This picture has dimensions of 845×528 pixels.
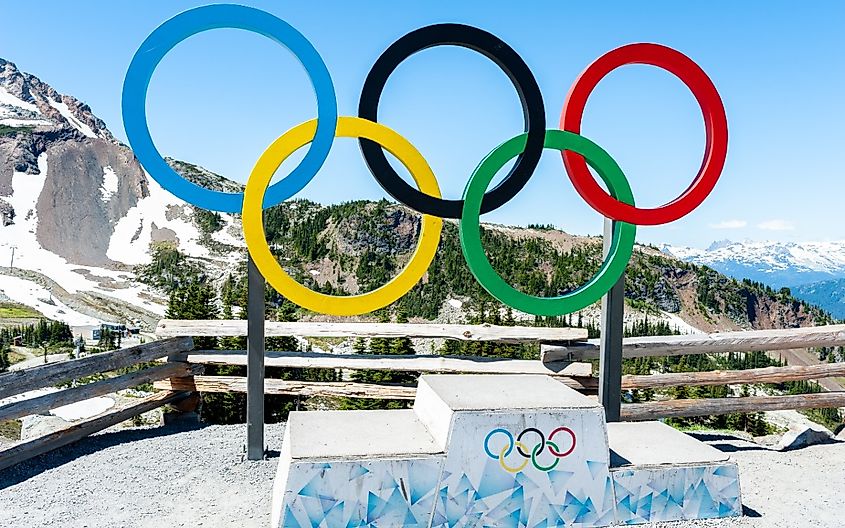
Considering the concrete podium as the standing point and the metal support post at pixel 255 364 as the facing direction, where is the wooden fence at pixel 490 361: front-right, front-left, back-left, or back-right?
front-right

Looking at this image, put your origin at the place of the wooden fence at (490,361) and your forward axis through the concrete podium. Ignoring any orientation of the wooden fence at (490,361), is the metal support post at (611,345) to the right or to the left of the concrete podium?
left

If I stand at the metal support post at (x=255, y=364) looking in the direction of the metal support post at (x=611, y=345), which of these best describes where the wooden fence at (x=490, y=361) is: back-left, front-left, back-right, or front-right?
front-left

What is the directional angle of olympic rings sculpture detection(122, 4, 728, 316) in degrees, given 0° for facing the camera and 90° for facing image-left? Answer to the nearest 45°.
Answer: approximately 0°
